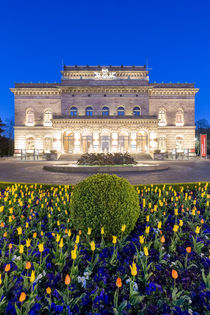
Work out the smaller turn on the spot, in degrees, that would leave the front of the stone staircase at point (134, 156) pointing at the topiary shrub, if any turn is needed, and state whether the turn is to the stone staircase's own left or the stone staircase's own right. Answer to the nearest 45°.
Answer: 0° — it already faces it

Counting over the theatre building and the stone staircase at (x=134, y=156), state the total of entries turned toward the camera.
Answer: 2

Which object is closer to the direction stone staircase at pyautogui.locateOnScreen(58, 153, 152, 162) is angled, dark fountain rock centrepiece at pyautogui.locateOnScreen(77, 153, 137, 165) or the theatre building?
the dark fountain rock centrepiece

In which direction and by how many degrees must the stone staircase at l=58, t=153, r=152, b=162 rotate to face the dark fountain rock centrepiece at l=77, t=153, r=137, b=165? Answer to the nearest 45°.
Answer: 0° — it already faces it

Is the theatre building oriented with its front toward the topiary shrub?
yes

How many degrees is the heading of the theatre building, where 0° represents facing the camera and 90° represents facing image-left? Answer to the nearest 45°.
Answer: approximately 0°
